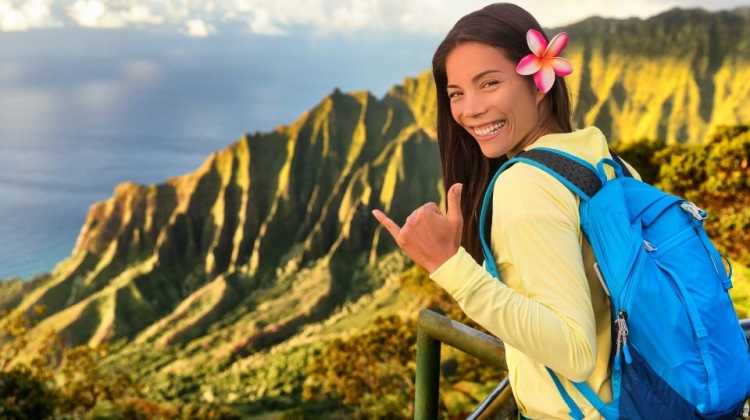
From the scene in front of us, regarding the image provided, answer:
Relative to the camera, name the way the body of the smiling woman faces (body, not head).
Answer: to the viewer's left
